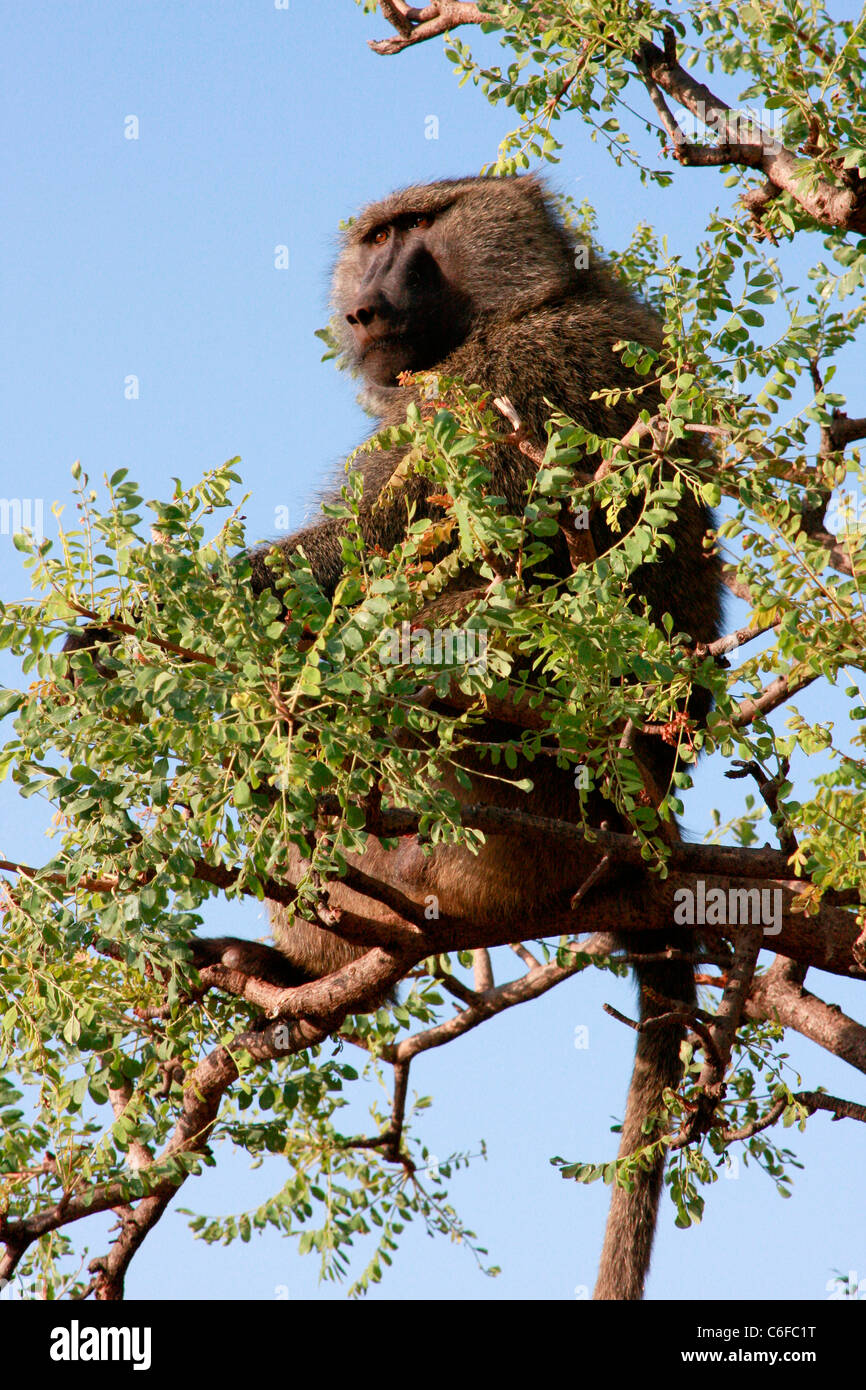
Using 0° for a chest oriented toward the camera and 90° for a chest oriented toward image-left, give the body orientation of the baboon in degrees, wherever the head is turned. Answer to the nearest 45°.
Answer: approximately 90°
